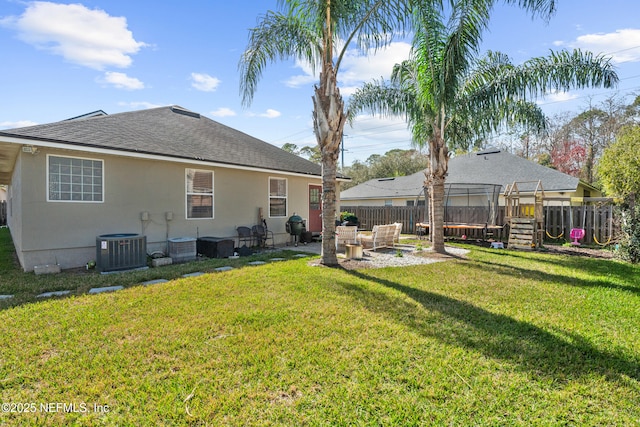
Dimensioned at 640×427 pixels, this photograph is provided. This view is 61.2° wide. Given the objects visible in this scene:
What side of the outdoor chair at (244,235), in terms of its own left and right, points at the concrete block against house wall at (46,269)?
right

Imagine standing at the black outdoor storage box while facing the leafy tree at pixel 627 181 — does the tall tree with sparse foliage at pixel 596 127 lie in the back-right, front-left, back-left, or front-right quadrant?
front-left

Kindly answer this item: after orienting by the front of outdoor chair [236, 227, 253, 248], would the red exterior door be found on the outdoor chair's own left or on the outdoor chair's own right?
on the outdoor chair's own left

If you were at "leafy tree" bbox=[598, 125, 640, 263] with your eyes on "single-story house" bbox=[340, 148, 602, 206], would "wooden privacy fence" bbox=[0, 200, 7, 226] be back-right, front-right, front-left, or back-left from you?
front-left

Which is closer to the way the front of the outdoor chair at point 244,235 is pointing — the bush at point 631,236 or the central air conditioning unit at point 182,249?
the bush

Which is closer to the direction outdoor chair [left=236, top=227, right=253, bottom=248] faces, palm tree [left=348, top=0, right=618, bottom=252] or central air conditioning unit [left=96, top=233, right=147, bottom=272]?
the palm tree

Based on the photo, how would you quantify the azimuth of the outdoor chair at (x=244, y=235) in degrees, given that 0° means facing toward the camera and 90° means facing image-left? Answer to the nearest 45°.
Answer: approximately 315°

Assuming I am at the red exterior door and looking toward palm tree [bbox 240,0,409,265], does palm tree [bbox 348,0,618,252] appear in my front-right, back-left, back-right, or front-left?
front-left
